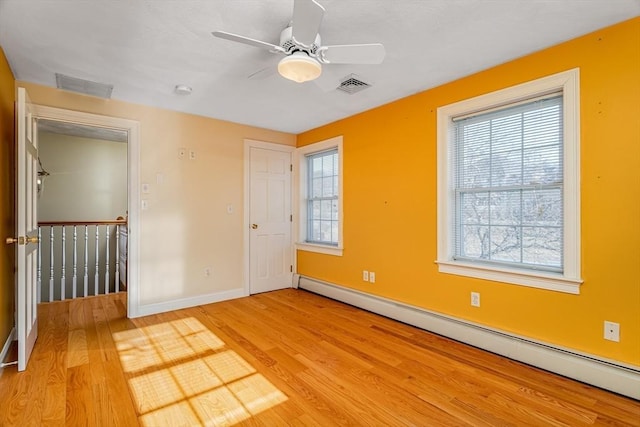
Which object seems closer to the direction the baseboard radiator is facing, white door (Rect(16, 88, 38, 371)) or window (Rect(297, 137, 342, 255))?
the white door

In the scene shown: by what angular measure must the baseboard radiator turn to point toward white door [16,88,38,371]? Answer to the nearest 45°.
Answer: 0° — it already faces it

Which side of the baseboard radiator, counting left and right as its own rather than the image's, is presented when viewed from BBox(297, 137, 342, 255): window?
right

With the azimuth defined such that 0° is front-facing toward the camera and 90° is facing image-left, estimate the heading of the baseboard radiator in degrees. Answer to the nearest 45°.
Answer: approximately 45°

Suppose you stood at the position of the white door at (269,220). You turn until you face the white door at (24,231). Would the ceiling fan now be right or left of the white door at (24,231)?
left

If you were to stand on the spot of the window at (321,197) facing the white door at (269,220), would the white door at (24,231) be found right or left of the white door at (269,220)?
left

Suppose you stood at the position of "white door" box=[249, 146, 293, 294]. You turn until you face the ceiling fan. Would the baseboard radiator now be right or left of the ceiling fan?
left

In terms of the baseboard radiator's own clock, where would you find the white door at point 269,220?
The white door is roughly at 2 o'clock from the baseboard radiator.
